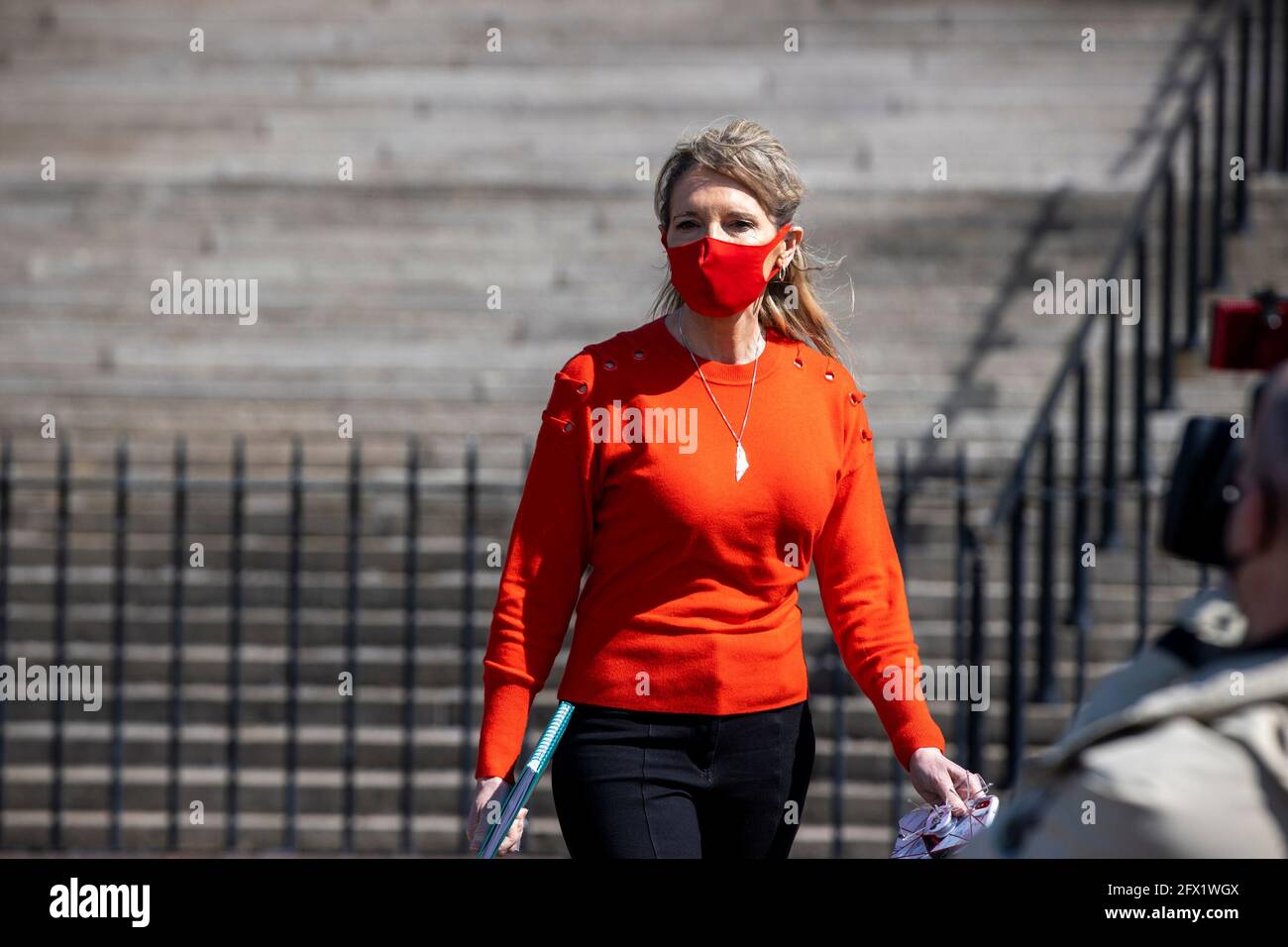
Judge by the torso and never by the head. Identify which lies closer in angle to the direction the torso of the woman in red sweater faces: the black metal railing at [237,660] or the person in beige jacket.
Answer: the person in beige jacket

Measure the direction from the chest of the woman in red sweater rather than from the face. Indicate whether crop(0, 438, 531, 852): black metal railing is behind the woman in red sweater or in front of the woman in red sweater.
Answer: behind

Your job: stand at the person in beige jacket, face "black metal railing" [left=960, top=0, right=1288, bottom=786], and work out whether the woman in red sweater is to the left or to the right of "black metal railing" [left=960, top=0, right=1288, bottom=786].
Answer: left

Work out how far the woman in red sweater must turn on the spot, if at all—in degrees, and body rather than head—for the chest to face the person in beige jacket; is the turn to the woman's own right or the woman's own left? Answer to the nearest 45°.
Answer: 0° — they already face them

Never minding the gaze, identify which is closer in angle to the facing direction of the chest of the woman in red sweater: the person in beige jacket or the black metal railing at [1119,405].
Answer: the person in beige jacket

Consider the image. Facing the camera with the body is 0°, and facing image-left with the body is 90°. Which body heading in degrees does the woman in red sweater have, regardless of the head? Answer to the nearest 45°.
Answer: approximately 0°
